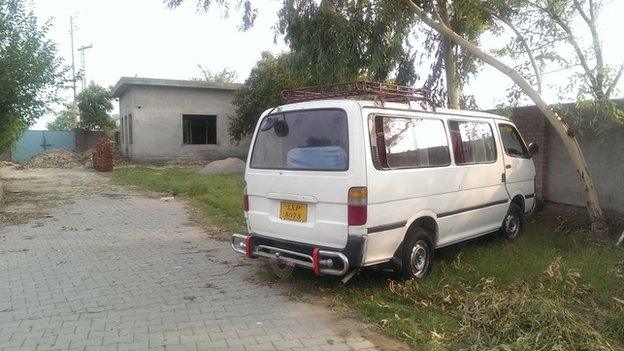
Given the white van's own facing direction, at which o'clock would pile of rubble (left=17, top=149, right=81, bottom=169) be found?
The pile of rubble is roughly at 9 o'clock from the white van.

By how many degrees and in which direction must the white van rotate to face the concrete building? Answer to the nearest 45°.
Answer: approximately 90° to its left

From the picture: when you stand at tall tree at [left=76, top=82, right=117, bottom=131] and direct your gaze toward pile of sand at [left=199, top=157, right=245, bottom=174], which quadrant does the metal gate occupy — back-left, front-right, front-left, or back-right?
back-right

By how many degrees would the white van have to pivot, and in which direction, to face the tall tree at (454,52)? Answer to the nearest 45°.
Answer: approximately 45° to its left

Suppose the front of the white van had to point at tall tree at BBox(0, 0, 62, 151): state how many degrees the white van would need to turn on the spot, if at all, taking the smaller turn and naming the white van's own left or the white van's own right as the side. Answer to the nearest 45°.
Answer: approximately 90° to the white van's own left

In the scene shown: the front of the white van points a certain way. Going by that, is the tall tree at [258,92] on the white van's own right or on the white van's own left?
on the white van's own left

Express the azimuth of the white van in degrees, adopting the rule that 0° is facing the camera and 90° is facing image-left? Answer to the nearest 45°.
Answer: approximately 225°

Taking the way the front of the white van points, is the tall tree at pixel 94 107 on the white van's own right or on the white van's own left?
on the white van's own left

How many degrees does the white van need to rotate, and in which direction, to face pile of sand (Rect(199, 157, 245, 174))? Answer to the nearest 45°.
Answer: approximately 90° to its left
